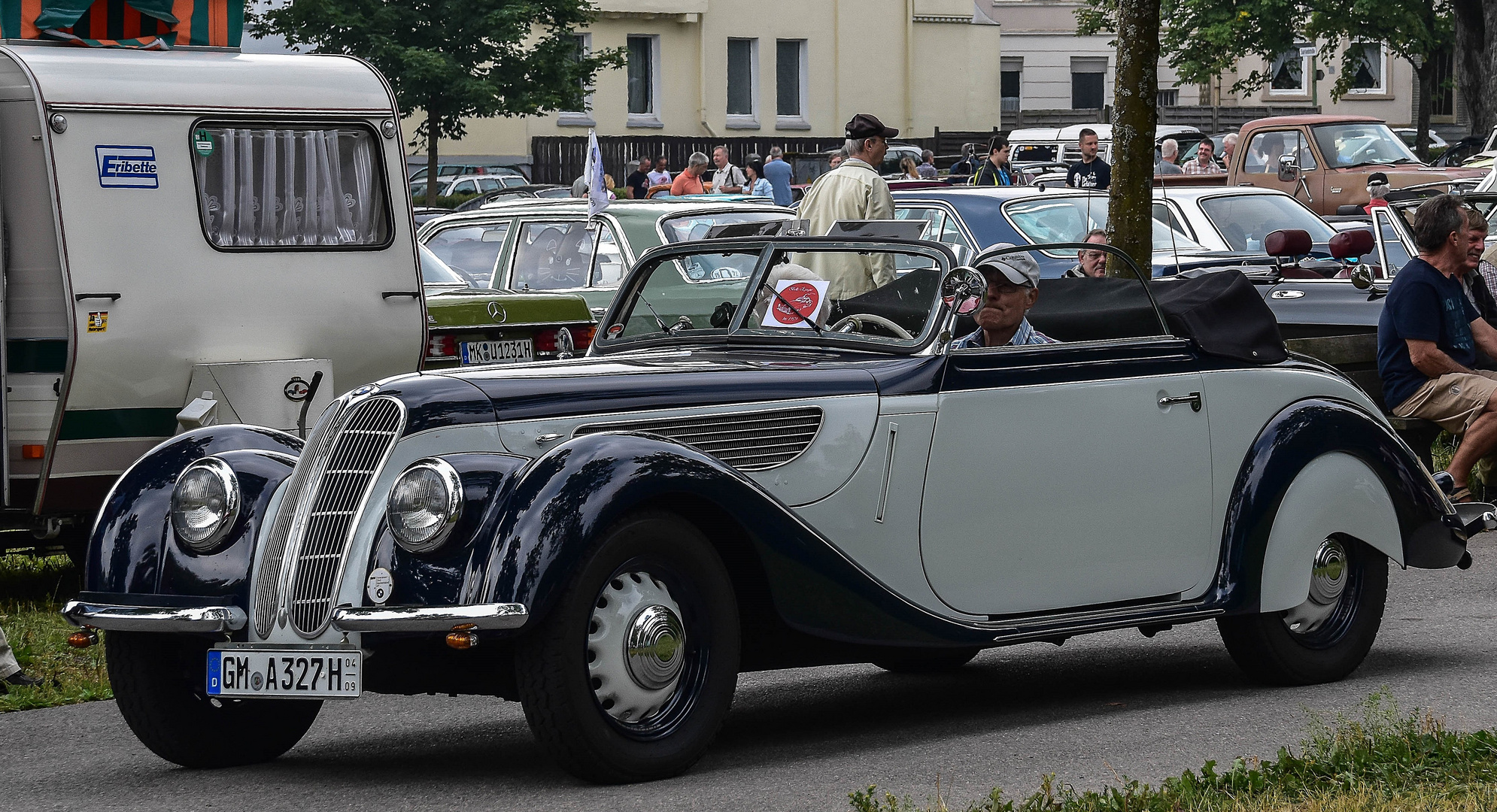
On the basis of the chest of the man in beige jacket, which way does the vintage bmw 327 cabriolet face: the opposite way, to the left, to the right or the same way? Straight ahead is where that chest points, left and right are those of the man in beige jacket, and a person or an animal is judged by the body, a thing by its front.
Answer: the opposite way

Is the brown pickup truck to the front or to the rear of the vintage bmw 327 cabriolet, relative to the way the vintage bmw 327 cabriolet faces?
to the rear

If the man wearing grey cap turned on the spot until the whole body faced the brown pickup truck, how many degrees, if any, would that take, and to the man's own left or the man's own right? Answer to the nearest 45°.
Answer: approximately 135° to the man's own right

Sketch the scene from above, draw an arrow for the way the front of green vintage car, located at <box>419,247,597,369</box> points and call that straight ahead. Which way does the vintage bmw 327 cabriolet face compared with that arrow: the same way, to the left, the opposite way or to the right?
to the left

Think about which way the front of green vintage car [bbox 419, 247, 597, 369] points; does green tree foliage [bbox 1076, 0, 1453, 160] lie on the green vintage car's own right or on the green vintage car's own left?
on the green vintage car's own right
